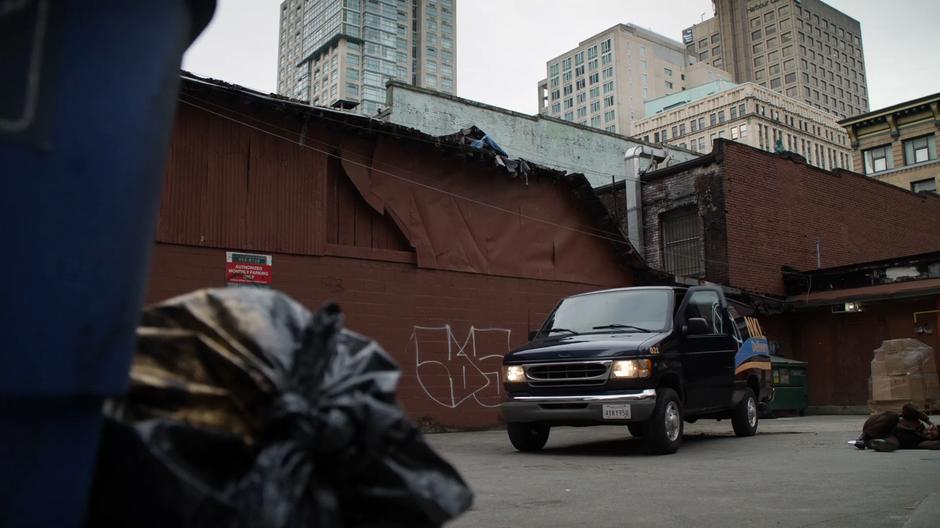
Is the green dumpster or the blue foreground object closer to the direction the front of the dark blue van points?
the blue foreground object

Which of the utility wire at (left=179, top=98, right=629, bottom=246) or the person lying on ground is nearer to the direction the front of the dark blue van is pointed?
the utility wire

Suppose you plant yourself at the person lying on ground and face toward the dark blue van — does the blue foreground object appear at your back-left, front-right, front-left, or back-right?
front-left

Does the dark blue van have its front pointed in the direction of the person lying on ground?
no

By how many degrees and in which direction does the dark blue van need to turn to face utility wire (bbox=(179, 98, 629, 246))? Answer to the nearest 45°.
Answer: approximately 90° to its right

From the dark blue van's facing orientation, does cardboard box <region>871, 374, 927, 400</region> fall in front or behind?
behind

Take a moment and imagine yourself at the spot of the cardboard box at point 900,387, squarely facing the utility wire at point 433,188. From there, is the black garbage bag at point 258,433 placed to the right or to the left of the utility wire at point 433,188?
left

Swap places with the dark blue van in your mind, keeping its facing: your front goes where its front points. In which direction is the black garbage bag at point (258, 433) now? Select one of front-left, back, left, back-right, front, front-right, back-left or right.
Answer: front-left

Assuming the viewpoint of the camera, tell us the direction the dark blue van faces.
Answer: facing the viewer and to the left of the viewer

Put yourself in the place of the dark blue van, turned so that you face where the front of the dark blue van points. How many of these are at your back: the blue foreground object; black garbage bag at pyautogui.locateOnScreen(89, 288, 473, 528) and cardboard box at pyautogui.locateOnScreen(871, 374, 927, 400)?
1

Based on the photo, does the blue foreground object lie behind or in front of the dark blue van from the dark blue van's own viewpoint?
in front
